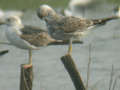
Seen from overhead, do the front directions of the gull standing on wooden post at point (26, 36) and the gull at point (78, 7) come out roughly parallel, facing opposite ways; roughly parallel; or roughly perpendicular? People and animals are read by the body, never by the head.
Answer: roughly parallel

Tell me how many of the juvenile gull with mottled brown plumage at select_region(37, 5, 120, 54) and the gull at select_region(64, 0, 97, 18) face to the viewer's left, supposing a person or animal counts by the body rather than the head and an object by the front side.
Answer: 2

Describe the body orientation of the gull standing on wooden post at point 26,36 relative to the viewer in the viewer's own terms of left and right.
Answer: facing to the left of the viewer

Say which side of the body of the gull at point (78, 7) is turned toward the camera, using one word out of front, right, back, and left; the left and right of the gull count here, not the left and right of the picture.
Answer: left

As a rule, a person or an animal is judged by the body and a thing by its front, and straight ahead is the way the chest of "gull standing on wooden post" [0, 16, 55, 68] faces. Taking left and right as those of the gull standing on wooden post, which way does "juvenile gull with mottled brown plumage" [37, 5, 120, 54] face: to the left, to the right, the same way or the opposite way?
the same way

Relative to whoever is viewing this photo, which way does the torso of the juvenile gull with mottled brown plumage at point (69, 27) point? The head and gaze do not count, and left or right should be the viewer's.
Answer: facing to the left of the viewer

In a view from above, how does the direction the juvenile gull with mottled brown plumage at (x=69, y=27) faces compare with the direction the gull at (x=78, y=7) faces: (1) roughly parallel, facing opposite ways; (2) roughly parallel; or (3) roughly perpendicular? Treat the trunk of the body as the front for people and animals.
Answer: roughly parallel

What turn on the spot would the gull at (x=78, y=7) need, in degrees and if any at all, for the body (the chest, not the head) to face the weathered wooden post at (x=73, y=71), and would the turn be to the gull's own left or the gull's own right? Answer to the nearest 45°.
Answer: approximately 90° to the gull's own left

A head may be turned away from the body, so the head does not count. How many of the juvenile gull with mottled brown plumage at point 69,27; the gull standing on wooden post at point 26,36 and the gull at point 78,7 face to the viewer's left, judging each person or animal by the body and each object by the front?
3

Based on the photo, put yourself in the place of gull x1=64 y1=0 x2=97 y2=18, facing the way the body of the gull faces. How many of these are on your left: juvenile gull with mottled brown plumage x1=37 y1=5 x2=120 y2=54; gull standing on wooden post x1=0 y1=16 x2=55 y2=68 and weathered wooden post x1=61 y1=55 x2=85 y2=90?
3
